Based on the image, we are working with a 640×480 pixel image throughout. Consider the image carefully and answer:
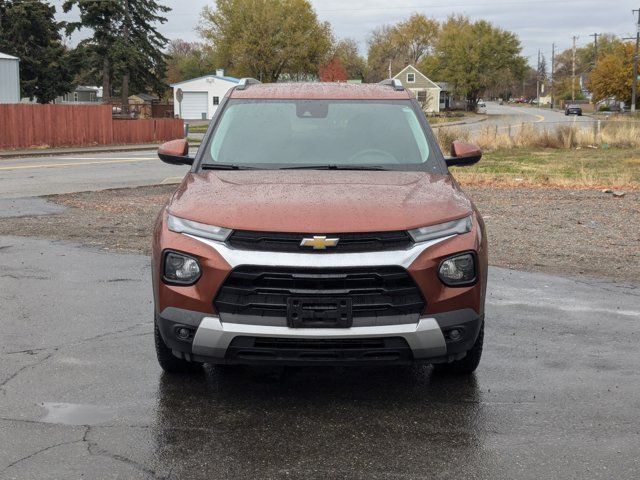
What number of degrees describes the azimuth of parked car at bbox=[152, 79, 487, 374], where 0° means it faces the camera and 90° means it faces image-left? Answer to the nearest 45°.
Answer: approximately 0°

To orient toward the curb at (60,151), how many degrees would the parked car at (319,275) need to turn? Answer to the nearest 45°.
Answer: approximately 180°

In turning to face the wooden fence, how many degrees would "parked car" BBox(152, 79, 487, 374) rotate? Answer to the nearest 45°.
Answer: approximately 180°

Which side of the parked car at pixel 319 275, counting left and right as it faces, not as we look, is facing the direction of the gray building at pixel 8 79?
back
